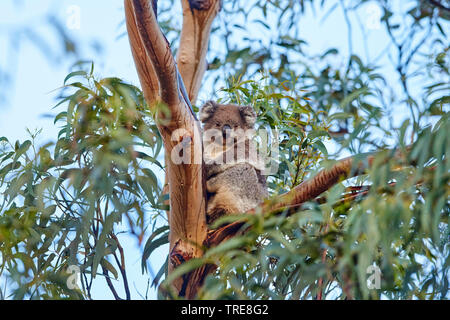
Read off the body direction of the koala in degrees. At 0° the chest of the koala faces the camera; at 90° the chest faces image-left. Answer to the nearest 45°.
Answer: approximately 45°

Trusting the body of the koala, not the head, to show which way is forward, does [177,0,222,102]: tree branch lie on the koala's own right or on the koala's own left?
on the koala's own right
